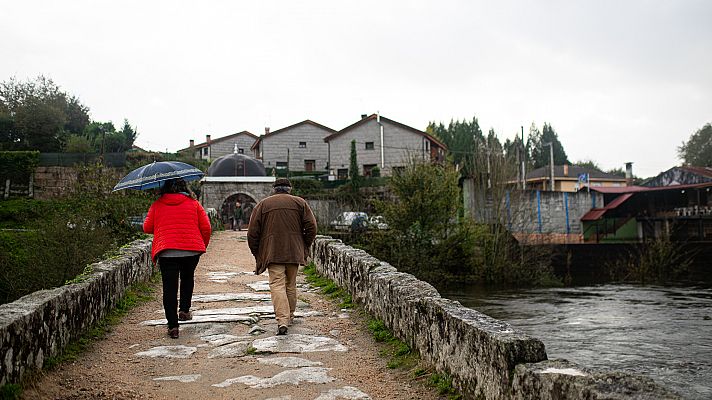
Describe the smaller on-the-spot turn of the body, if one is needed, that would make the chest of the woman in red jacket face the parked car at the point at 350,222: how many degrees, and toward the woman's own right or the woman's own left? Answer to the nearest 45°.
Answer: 0° — they already face it

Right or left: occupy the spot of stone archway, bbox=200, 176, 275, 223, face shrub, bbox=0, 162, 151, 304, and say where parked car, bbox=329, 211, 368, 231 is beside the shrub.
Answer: left

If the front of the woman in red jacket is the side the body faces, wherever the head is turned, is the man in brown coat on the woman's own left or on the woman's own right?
on the woman's own right

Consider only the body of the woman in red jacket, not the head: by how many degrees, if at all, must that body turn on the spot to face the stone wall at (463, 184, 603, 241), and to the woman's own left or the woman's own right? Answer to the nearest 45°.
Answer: approximately 45° to the woman's own right

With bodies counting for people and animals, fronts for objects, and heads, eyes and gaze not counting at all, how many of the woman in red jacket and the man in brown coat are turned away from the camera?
2

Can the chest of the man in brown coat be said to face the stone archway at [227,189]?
yes

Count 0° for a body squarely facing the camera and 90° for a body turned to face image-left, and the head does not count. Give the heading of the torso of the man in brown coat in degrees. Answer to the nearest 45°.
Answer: approximately 180°

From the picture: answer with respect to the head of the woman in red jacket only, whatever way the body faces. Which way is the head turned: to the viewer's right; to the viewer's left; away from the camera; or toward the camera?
away from the camera

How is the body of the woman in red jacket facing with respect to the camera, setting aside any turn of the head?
away from the camera
